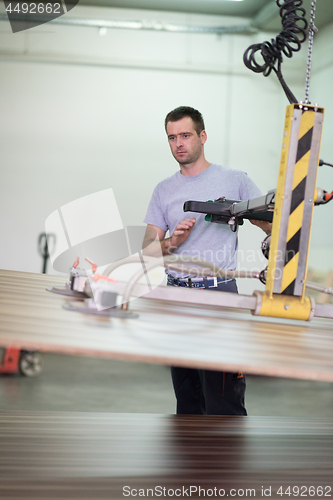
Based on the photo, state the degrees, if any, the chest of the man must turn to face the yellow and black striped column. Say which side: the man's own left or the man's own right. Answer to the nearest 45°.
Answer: approximately 45° to the man's own left

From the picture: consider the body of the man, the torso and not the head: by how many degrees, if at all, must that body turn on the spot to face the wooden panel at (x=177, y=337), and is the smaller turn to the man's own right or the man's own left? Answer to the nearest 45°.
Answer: approximately 45° to the man's own left

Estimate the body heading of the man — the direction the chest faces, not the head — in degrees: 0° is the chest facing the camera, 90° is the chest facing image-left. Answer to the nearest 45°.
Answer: approximately 45°

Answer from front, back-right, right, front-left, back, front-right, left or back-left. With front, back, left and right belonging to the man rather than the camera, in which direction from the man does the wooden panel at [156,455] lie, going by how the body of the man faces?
front-left
